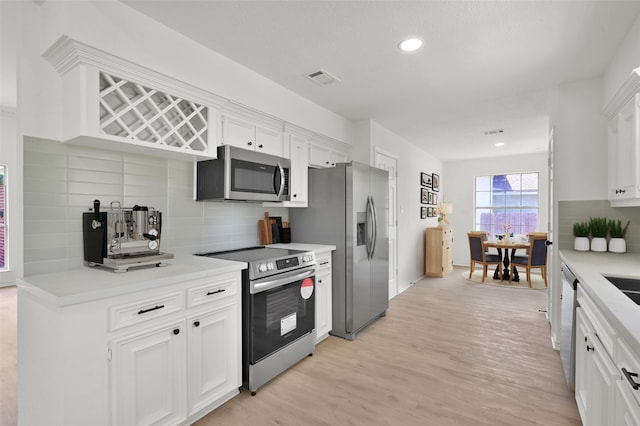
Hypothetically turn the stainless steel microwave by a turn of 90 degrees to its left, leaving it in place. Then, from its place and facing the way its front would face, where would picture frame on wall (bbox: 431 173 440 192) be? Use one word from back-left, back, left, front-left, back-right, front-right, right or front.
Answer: front

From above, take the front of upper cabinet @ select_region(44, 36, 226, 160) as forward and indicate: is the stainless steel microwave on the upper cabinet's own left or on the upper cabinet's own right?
on the upper cabinet's own left

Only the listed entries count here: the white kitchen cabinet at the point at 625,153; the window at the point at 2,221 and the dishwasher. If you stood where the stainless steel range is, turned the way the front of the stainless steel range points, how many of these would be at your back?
1

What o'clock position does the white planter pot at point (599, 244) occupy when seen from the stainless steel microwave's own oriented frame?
The white planter pot is roughly at 11 o'clock from the stainless steel microwave.

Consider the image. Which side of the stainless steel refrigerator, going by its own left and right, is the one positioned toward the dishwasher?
front

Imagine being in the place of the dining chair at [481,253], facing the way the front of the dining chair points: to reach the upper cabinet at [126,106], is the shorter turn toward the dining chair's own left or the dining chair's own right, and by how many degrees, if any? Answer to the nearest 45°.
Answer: approximately 135° to the dining chair's own right

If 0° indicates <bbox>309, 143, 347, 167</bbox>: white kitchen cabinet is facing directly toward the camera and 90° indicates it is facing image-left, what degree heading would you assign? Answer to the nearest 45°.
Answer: approximately 315°

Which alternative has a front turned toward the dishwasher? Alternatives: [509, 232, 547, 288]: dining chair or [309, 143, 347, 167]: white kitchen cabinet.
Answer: the white kitchen cabinet

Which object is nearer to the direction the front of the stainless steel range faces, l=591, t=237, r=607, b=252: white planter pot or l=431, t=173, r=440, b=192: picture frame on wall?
the white planter pot

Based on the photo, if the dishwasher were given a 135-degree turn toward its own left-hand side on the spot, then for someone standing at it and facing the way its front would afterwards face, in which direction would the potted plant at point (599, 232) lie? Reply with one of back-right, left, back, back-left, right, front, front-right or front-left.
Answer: back-left

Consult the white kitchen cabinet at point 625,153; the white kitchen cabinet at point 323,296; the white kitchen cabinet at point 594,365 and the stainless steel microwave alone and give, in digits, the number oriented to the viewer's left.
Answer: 2

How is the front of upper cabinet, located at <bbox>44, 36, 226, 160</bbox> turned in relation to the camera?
facing the viewer and to the right of the viewer

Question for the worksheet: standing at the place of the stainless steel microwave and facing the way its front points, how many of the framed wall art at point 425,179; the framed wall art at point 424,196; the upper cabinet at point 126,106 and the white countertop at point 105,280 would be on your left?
2

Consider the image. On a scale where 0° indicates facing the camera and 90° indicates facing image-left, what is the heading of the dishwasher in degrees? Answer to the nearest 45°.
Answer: approximately 90°
